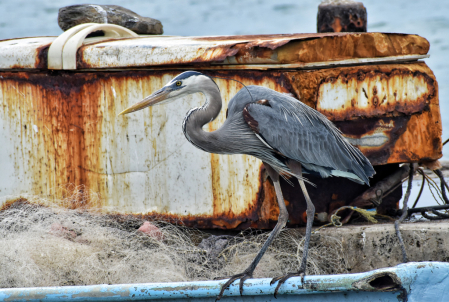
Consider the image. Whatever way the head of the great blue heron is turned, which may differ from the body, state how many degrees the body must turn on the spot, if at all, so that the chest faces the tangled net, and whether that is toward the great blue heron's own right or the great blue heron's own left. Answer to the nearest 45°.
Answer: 0° — it already faces it

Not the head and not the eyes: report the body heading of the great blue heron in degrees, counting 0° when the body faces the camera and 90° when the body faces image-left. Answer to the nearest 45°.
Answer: approximately 90°
